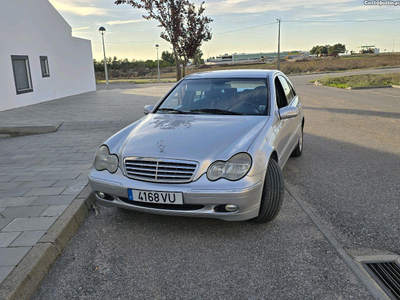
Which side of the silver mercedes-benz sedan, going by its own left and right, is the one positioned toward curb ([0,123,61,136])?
right

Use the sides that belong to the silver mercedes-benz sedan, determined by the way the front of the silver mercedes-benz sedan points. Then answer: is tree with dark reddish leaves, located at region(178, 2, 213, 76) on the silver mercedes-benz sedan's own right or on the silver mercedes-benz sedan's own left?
on the silver mercedes-benz sedan's own right

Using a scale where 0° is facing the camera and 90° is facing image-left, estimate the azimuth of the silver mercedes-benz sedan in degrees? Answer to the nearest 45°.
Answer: approximately 45°

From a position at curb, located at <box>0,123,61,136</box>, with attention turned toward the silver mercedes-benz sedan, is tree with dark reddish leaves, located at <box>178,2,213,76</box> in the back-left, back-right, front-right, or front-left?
back-left

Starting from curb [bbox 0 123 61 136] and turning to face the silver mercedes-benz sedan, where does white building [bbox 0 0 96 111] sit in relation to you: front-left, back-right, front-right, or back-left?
back-left
